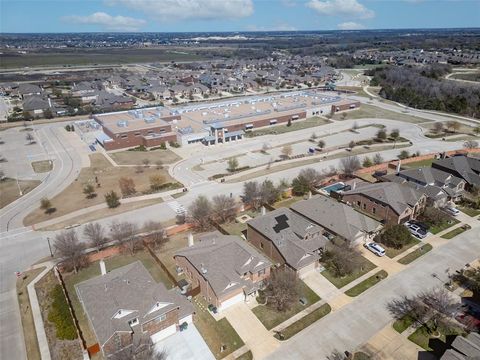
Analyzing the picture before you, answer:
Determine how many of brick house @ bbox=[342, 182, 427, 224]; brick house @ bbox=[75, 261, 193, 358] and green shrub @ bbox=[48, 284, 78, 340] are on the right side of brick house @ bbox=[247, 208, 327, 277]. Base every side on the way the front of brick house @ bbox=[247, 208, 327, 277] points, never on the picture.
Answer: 2

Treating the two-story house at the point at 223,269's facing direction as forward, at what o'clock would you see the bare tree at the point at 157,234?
The bare tree is roughly at 6 o'clock from the two-story house.

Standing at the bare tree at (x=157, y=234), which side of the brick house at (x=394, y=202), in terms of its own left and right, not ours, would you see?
right

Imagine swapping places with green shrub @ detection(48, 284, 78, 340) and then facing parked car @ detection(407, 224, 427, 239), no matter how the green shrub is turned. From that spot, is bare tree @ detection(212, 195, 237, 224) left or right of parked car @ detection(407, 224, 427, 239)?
left

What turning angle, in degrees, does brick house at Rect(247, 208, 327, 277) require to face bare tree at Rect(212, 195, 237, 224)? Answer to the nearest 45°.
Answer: approximately 180°

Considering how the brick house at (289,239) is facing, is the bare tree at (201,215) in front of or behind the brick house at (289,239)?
behind

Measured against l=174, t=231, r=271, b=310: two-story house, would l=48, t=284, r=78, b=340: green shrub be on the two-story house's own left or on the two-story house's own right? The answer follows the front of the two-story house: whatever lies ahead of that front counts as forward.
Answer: on the two-story house's own right

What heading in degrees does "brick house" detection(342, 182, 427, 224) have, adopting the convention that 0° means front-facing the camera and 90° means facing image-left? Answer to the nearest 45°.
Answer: approximately 315°

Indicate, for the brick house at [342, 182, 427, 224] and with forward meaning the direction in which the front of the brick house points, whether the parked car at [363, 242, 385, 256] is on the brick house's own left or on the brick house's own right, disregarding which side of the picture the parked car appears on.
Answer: on the brick house's own right

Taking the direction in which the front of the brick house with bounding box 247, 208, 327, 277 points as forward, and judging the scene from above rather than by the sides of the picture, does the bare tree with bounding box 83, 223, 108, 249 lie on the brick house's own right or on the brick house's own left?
on the brick house's own right

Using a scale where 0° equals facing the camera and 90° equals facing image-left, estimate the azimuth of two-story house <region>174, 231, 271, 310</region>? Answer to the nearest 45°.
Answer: approximately 315°

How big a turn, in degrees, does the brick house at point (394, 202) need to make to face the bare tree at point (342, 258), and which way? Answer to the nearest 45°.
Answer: approximately 45° to its right

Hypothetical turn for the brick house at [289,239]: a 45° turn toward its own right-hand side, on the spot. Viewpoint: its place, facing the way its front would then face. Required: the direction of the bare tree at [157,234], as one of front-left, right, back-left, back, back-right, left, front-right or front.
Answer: right
